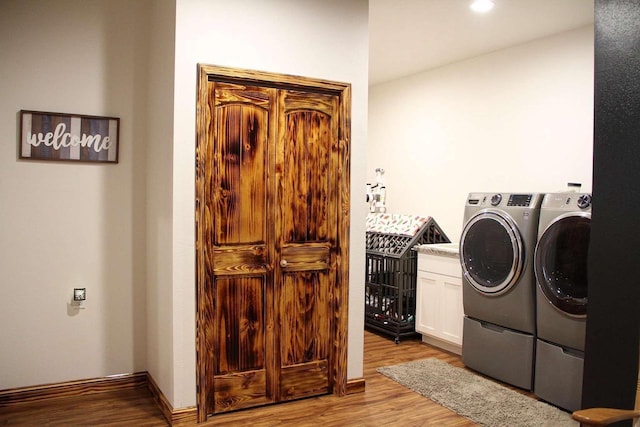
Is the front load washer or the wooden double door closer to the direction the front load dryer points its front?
the wooden double door

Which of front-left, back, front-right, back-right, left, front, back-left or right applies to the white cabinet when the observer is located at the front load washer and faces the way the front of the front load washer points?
right

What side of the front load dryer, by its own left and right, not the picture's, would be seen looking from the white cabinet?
right

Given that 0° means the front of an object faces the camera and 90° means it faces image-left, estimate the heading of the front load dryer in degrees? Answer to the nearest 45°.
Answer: approximately 45°

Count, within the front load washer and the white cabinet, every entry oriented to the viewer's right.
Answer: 0

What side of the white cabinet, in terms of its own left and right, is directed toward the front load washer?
left

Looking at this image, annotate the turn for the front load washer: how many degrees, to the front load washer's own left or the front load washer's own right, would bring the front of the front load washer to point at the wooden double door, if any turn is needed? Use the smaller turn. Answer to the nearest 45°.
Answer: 0° — it already faces it

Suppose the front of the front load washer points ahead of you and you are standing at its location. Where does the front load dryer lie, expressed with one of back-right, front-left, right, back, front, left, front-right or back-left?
left

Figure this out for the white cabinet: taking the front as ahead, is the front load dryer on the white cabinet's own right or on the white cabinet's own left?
on the white cabinet's own left

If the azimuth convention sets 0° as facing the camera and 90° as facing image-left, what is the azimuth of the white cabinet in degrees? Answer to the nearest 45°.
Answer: approximately 45°

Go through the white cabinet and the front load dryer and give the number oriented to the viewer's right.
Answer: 0
